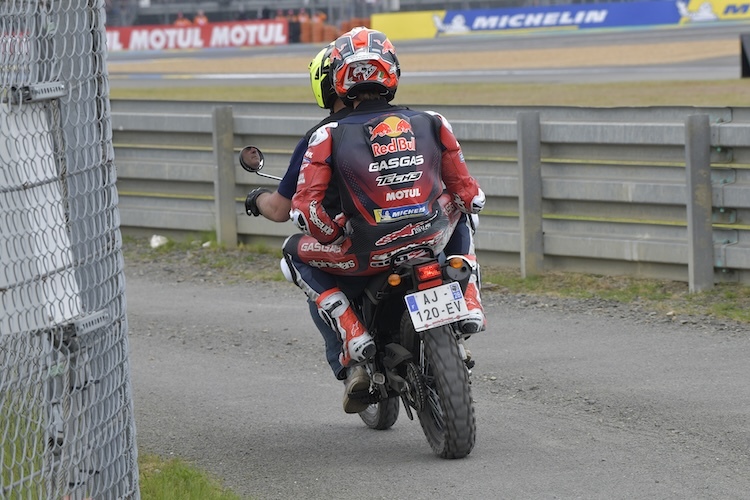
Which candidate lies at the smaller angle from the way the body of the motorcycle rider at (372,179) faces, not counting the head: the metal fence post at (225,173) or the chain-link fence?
the metal fence post

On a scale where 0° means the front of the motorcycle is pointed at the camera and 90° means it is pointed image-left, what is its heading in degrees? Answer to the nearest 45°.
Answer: approximately 135°

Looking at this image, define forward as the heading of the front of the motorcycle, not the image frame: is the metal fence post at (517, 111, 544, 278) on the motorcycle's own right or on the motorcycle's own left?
on the motorcycle's own right

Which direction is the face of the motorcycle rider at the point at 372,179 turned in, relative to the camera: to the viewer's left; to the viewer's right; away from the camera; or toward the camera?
away from the camera

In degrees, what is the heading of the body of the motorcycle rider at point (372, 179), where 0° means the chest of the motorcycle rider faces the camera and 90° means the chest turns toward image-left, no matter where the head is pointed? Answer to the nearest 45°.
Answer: approximately 135°
